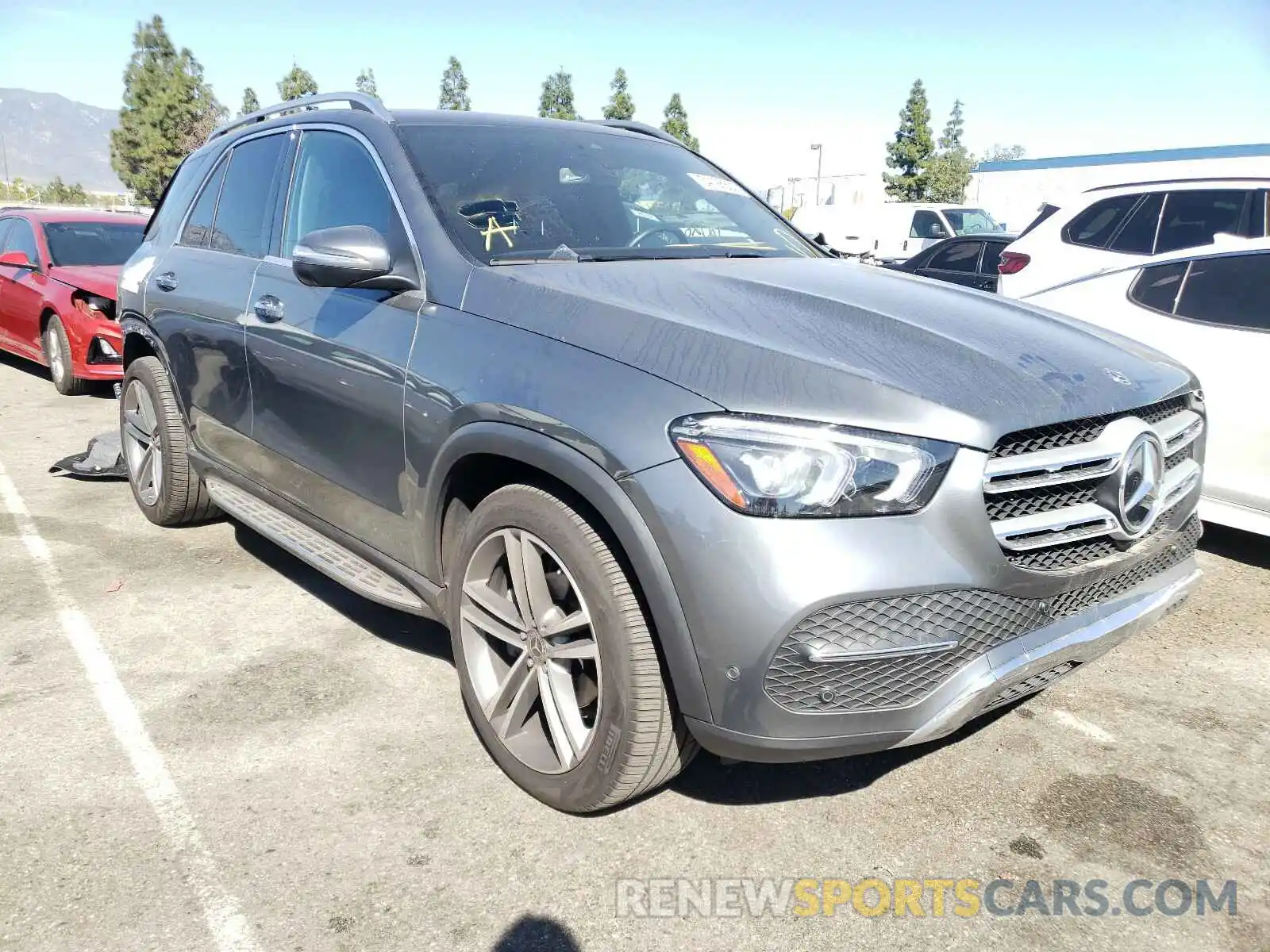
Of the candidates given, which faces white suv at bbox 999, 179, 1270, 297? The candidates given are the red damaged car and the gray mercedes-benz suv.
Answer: the red damaged car

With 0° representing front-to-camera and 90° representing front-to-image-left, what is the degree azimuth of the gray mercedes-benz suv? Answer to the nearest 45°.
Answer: approximately 315°

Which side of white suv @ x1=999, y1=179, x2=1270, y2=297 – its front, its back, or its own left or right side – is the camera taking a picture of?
right

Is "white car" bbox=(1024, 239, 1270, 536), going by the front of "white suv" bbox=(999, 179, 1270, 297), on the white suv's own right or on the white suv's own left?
on the white suv's own right

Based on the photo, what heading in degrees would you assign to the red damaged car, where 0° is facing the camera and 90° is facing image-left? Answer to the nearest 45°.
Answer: approximately 315°
